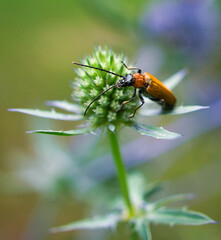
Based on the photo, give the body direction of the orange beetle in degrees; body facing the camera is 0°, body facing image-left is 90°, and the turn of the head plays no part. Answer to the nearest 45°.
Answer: approximately 90°
